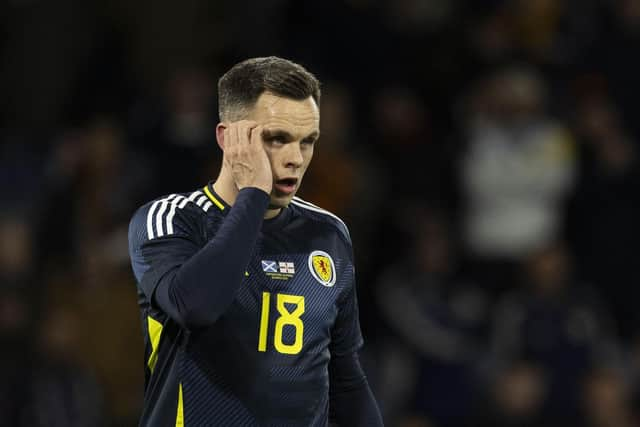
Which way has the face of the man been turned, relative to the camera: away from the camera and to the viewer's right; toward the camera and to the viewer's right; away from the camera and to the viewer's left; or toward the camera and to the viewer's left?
toward the camera and to the viewer's right

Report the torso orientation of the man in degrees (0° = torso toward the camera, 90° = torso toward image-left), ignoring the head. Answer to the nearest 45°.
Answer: approximately 315°

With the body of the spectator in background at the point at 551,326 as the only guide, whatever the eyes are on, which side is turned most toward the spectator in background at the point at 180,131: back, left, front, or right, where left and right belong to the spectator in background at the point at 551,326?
right

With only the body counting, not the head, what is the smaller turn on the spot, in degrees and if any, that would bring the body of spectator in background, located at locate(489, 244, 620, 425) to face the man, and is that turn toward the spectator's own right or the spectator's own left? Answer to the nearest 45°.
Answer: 0° — they already face them

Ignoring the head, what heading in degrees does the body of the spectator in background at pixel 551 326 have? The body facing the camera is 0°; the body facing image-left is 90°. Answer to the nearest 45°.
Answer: approximately 0°
